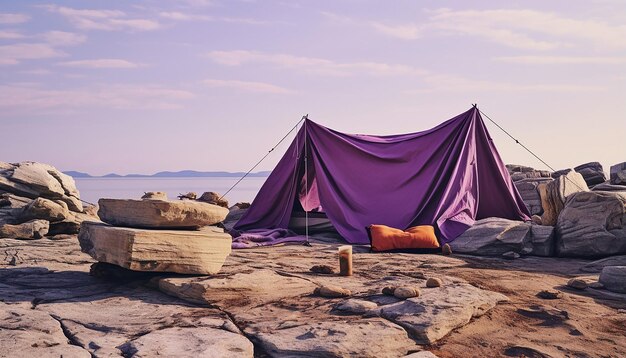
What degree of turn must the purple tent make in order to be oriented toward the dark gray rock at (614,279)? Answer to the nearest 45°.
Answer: approximately 90° to its left

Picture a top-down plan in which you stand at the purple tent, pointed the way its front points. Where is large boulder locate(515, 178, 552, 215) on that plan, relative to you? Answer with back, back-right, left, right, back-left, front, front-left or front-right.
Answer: back

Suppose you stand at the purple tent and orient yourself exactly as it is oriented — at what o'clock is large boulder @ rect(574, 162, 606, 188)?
The large boulder is roughly at 6 o'clock from the purple tent.

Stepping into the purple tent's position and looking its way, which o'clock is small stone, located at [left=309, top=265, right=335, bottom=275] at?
The small stone is roughly at 11 o'clock from the purple tent.

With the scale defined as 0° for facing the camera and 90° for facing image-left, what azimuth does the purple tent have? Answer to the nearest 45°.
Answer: approximately 45°

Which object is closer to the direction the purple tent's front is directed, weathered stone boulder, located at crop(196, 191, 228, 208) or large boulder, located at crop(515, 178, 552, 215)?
the weathered stone boulder

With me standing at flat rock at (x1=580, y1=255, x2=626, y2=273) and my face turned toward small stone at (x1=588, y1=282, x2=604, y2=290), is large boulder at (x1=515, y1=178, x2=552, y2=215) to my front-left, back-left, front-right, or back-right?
back-right

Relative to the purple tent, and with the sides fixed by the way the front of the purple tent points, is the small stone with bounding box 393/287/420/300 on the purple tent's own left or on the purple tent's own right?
on the purple tent's own left

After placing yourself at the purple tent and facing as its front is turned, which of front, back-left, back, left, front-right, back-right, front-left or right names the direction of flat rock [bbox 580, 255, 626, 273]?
left

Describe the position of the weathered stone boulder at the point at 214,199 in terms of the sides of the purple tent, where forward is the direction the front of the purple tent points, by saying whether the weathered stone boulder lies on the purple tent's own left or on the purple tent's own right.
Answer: on the purple tent's own right

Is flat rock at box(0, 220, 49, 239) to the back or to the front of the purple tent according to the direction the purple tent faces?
to the front
